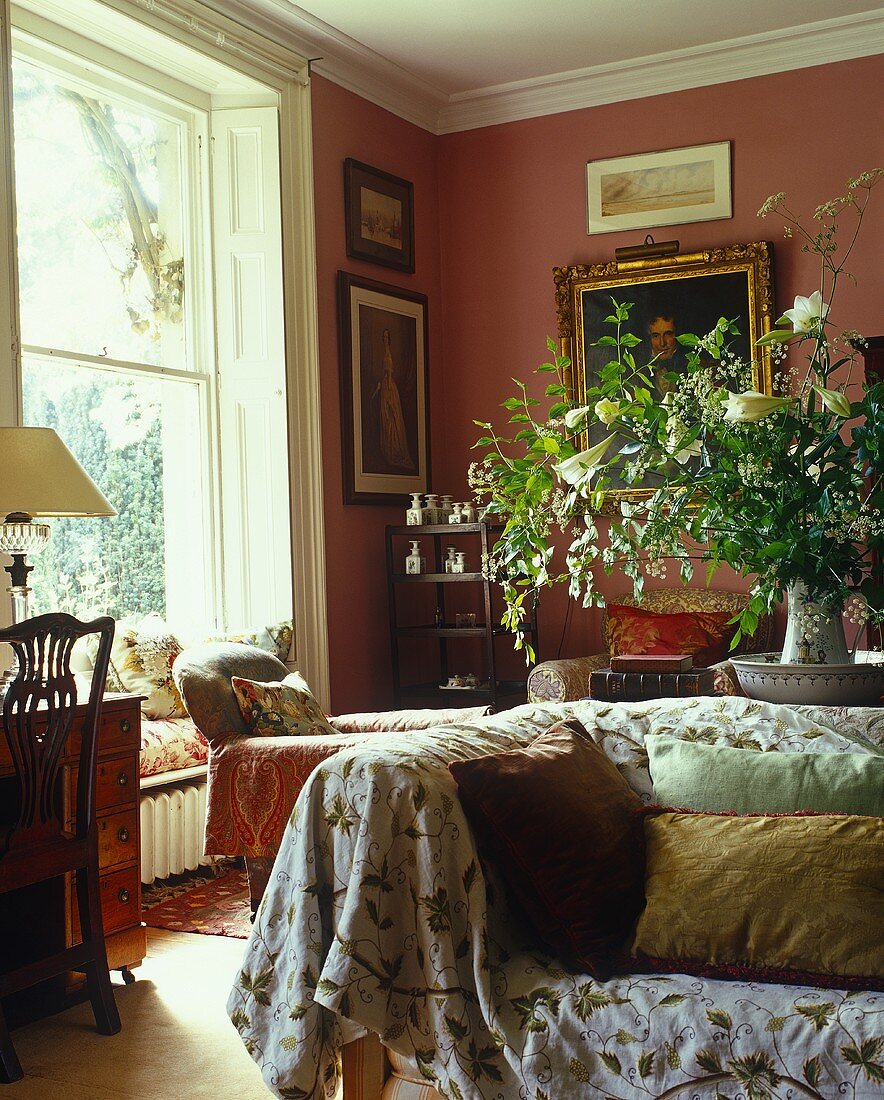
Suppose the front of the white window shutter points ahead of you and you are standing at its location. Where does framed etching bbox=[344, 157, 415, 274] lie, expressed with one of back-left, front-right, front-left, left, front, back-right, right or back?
back-left

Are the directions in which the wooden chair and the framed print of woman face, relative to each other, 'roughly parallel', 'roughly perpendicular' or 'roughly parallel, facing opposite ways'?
roughly parallel, facing opposite ways

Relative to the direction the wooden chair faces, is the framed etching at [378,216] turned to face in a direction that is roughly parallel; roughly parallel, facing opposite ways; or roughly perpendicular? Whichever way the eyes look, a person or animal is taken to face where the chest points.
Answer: roughly parallel, facing opposite ways

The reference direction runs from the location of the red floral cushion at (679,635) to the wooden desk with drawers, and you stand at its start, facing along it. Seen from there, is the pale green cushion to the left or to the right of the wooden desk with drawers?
left

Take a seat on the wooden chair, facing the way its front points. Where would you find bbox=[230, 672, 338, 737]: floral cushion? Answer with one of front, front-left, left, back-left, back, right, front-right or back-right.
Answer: right

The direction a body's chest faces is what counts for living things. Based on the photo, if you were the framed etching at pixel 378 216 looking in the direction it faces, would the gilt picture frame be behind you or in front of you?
in front

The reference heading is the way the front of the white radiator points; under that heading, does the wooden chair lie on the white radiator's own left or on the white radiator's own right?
on the white radiator's own right

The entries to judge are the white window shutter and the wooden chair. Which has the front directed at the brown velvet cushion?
the white window shutter

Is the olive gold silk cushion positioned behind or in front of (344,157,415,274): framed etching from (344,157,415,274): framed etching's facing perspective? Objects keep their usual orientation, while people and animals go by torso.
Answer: in front

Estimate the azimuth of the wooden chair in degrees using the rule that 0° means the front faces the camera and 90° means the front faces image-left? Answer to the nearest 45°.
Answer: approximately 135°

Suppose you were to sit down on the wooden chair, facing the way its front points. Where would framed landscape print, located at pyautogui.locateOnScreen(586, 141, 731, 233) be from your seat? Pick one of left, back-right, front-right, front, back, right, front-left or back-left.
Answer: right

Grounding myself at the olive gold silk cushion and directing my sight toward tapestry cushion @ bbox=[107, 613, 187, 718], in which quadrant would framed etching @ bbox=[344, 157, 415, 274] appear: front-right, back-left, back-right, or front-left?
front-right

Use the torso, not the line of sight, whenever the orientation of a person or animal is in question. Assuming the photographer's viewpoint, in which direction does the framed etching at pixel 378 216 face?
facing the viewer and to the right of the viewer
